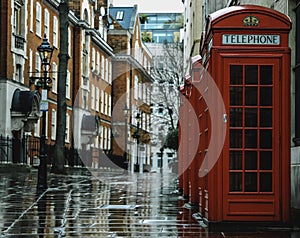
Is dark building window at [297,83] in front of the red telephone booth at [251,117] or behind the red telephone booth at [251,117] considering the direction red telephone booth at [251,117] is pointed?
behind

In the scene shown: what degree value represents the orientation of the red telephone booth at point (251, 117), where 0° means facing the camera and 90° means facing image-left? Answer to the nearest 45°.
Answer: approximately 0°

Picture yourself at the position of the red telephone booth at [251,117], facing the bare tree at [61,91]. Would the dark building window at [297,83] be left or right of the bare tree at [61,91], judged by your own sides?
right

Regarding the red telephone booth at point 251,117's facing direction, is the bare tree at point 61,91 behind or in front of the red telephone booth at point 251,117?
behind
